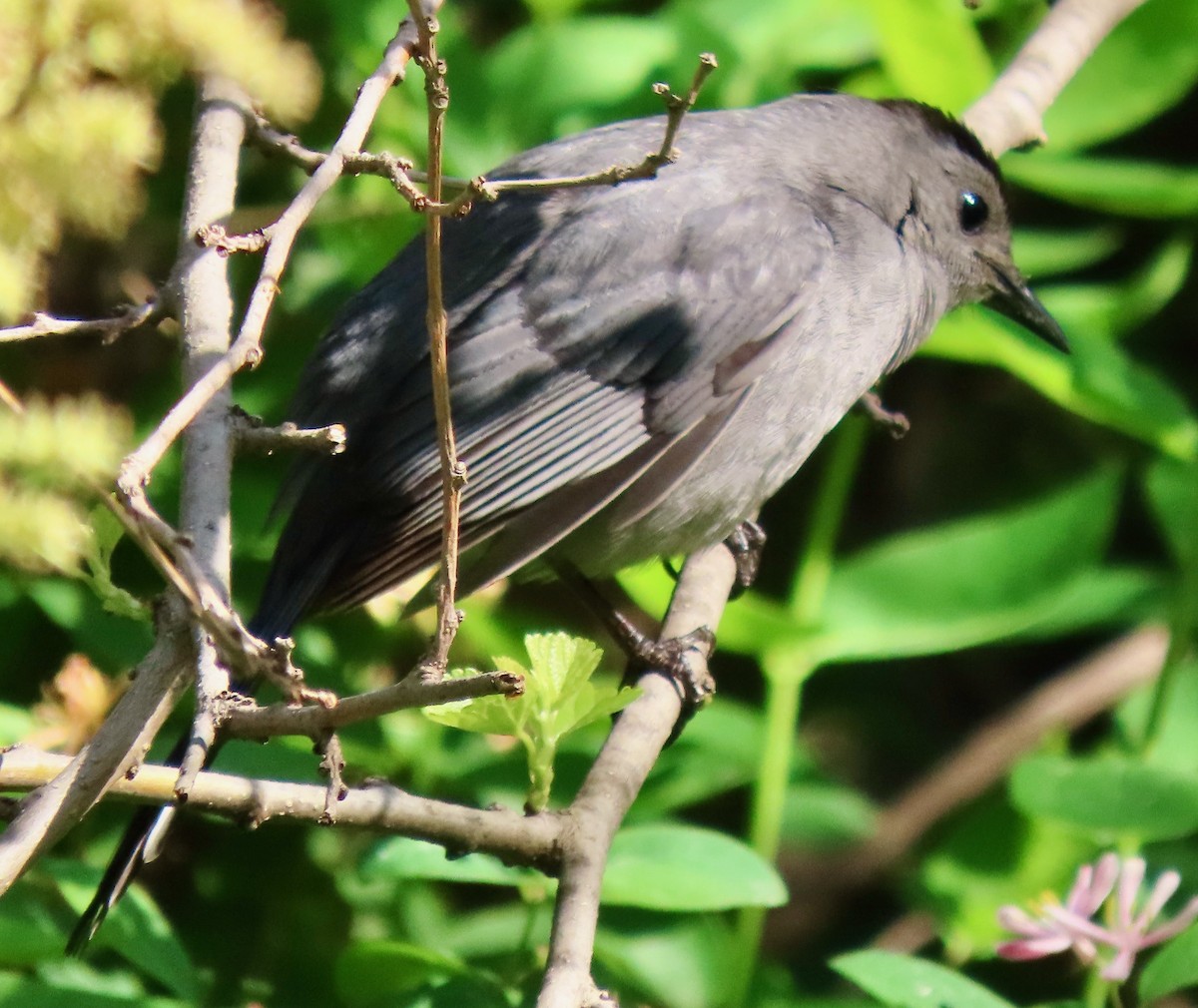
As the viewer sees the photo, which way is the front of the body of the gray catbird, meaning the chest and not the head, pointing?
to the viewer's right

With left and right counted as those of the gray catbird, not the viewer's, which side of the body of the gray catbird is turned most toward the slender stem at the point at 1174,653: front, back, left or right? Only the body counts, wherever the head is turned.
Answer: front

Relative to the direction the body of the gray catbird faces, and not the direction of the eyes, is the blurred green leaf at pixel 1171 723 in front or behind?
in front

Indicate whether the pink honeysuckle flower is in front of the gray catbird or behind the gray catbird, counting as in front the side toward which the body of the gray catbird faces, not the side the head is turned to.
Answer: in front

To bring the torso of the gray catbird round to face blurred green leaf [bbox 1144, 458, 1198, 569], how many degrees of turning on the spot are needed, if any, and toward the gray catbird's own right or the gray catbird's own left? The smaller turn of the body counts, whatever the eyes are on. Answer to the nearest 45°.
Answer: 0° — it already faces it
